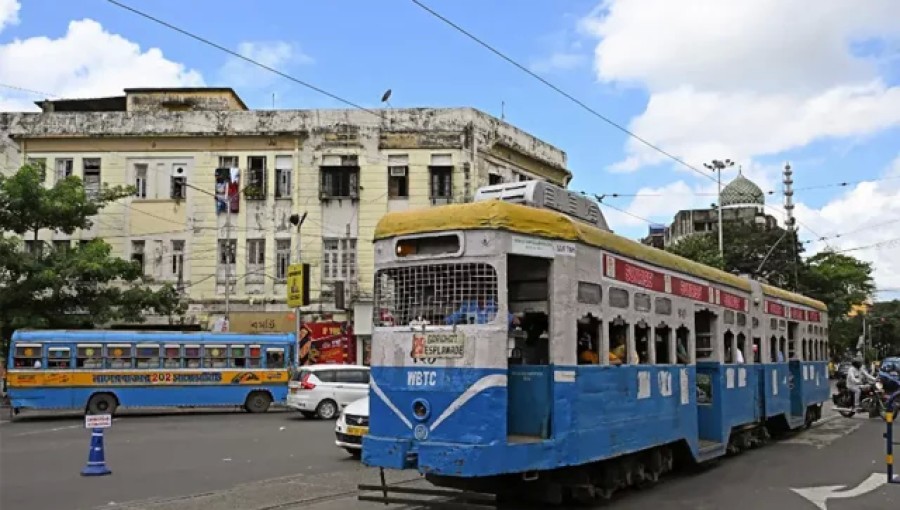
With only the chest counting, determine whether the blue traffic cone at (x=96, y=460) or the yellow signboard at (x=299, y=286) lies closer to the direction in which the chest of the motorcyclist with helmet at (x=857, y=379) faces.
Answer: the blue traffic cone

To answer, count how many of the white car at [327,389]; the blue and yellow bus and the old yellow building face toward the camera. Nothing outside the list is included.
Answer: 1

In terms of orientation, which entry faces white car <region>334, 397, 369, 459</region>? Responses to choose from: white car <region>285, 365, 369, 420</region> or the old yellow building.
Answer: the old yellow building

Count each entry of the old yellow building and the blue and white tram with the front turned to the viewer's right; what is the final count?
0

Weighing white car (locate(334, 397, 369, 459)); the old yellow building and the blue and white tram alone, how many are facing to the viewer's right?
0

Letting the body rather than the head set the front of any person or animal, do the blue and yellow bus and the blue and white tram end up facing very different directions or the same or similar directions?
very different directions

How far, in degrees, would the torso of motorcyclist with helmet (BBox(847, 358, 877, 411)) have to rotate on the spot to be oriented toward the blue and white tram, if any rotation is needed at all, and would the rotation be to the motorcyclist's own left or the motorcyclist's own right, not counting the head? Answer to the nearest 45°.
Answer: approximately 45° to the motorcyclist's own right

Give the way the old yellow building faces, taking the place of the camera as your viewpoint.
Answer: facing the viewer

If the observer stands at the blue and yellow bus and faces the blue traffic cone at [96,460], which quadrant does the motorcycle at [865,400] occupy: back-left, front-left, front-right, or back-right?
front-left

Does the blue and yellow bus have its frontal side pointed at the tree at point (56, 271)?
no

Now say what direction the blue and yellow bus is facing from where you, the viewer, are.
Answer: facing to the right of the viewer

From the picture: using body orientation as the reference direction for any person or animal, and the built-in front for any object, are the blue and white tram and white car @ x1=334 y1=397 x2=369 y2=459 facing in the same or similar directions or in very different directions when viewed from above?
same or similar directions

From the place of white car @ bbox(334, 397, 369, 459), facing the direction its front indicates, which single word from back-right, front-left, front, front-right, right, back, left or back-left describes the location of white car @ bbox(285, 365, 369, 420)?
back-right

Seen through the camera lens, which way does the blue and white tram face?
facing the viewer and to the left of the viewer

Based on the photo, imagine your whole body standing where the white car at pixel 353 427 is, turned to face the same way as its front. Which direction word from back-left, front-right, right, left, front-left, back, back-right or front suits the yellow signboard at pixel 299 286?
back-right

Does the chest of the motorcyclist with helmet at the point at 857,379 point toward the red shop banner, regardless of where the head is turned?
no

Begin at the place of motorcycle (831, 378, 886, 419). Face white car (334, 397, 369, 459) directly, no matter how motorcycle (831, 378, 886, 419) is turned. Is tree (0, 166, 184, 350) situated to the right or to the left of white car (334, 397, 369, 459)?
right
